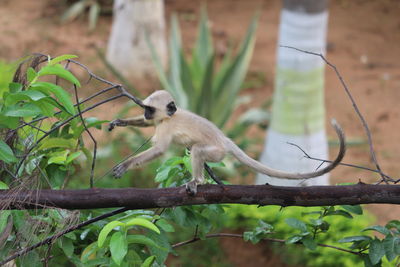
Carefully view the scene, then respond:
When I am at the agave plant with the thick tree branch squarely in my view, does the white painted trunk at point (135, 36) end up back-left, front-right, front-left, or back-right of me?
back-right

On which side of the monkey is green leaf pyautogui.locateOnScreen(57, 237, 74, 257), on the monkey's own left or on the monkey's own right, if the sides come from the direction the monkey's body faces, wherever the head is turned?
on the monkey's own left

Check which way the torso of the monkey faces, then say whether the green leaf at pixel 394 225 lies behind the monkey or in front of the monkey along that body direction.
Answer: behind

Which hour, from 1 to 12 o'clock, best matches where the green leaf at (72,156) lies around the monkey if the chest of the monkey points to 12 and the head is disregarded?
The green leaf is roughly at 11 o'clock from the monkey.

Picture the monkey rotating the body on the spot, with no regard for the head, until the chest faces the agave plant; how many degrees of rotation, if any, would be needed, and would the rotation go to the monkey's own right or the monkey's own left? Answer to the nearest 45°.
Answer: approximately 90° to the monkey's own right

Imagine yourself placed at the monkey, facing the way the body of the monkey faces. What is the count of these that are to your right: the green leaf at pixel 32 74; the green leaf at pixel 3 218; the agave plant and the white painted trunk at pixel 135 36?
2

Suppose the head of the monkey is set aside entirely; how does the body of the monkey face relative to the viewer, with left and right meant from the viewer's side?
facing to the left of the viewer

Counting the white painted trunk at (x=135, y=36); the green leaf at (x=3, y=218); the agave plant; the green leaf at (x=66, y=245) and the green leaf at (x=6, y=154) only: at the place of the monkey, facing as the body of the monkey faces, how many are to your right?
2

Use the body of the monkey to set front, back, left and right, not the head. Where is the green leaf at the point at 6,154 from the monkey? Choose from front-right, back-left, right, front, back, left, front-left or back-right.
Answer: front-left

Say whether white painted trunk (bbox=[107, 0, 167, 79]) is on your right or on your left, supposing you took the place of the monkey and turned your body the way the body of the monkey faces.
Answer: on your right
